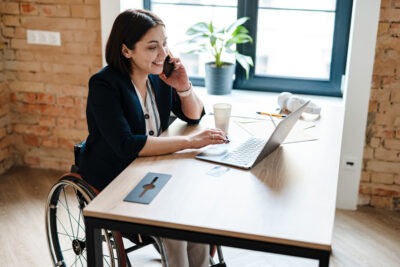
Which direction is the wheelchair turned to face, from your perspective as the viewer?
facing the viewer and to the right of the viewer

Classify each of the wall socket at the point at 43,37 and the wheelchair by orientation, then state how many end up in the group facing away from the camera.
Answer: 0

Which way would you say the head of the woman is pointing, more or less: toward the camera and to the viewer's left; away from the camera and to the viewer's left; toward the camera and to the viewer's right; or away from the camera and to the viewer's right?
toward the camera and to the viewer's right

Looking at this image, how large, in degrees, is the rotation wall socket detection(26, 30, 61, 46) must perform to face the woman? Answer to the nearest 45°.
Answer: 0° — it already faces them

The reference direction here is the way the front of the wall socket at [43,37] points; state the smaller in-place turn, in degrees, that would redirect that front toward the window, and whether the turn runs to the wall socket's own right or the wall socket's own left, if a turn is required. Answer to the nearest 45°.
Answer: approximately 90° to the wall socket's own left

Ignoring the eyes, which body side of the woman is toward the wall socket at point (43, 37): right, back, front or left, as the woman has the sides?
back

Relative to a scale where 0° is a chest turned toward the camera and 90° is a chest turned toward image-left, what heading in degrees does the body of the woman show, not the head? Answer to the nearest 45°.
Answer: approximately 315°

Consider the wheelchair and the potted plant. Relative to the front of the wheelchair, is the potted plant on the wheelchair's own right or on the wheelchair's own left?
on the wheelchair's own left

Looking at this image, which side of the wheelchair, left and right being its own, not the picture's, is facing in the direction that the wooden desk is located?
front

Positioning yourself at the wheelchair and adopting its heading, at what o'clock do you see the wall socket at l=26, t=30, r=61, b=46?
The wall socket is roughly at 7 o'clock from the wheelchair.

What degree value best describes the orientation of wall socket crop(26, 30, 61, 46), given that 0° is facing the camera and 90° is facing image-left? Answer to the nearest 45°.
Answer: approximately 0°

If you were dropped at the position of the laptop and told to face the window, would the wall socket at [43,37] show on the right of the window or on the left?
left

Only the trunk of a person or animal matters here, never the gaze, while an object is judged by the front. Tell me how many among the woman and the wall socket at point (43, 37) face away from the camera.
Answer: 0
